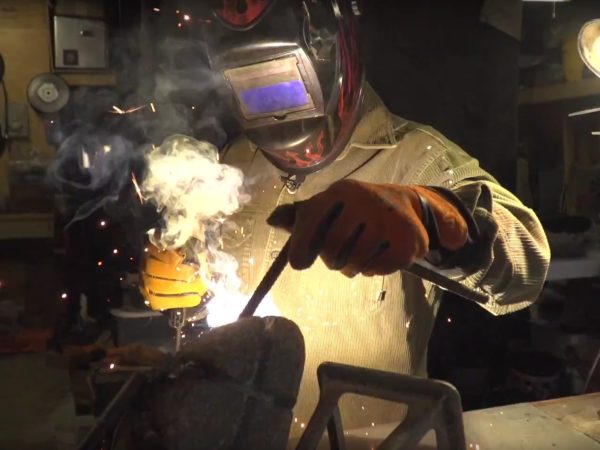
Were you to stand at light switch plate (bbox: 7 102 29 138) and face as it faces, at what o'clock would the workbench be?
The workbench is roughly at 11 o'clock from the light switch plate.

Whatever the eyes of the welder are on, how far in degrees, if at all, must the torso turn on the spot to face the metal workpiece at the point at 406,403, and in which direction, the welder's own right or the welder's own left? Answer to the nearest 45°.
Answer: approximately 45° to the welder's own left

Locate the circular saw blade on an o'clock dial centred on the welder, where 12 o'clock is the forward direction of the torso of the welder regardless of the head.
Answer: The circular saw blade is roughly at 3 o'clock from the welder.

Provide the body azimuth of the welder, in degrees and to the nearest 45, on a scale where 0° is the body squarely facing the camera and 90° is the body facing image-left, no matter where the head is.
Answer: approximately 45°

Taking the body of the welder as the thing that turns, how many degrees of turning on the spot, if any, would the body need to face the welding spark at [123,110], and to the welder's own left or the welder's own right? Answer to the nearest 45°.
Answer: approximately 90° to the welder's own right

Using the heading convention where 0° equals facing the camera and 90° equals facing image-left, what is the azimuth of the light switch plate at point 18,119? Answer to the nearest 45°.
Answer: approximately 0°
